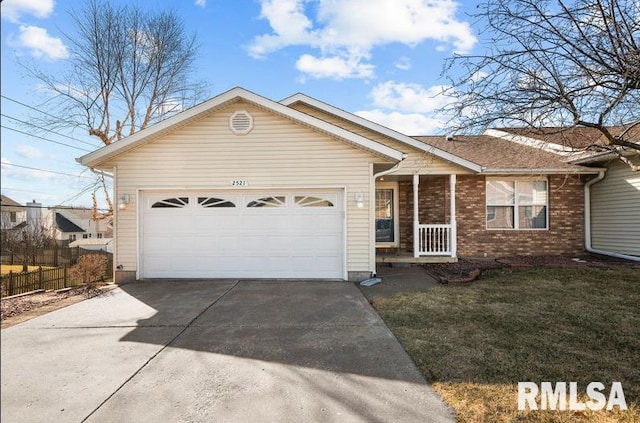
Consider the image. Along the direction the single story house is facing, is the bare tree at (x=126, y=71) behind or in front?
behind

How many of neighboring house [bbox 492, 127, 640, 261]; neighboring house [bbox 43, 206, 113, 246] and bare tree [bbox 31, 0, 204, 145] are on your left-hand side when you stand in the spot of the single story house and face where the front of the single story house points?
1

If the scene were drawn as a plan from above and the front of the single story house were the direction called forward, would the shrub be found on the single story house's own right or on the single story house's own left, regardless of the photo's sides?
on the single story house's own right

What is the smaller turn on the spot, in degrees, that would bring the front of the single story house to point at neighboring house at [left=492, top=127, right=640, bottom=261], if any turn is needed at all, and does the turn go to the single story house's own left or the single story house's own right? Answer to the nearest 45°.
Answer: approximately 90° to the single story house's own left

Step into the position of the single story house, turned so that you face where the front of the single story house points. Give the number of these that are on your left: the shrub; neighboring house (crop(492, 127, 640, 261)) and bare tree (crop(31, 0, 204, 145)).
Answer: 1

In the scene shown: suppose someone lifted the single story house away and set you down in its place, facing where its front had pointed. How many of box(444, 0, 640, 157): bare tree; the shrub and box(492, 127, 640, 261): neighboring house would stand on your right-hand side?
1

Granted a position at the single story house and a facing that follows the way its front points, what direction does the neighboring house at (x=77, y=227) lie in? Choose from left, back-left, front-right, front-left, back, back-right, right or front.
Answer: back-right

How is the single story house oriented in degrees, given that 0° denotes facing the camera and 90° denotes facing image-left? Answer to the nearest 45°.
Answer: approximately 0°
